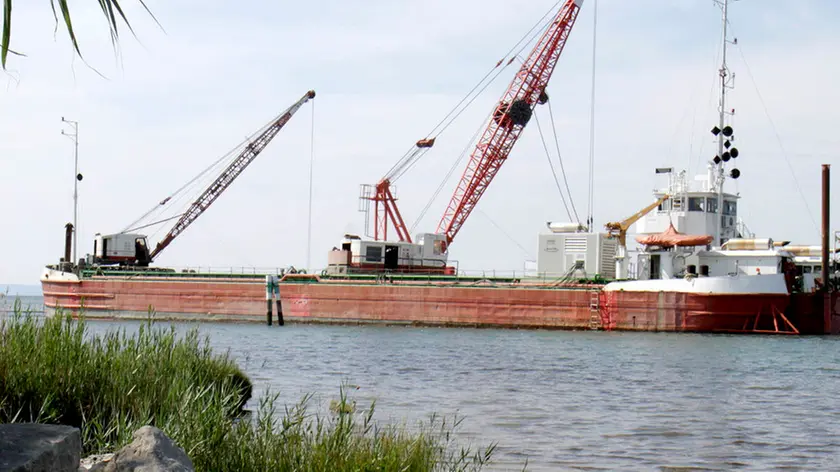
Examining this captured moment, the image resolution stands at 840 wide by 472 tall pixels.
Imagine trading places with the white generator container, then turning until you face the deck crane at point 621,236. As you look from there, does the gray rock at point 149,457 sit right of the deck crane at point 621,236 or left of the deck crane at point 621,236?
right

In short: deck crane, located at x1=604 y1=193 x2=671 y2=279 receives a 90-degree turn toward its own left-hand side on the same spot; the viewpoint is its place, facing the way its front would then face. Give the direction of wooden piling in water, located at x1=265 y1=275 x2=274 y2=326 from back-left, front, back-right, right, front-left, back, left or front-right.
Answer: left

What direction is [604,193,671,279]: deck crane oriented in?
to the viewer's right

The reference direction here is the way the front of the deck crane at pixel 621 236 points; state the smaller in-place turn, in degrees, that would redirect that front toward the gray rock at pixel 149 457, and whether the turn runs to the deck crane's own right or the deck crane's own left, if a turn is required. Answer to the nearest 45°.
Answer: approximately 90° to the deck crane's own right

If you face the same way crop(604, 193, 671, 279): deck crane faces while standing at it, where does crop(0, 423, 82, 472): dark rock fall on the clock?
The dark rock is roughly at 3 o'clock from the deck crane.

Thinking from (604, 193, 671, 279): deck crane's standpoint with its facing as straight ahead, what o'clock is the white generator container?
The white generator container is roughly at 7 o'clock from the deck crane.

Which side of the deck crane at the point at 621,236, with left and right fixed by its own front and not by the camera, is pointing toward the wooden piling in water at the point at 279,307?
back
